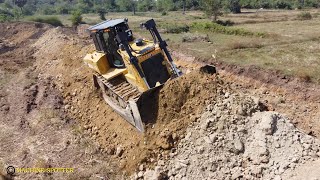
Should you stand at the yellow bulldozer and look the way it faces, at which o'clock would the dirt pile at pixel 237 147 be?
The dirt pile is roughly at 12 o'clock from the yellow bulldozer.

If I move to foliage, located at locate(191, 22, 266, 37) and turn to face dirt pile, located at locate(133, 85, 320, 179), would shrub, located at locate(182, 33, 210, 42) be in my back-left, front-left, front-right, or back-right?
front-right

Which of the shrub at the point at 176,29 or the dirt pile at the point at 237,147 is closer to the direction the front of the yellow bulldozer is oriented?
the dirt pile

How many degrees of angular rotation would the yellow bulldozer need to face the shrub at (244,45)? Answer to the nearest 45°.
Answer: approximately 90° to its left

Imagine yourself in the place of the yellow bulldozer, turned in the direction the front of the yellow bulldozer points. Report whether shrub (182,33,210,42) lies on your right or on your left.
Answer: on your left

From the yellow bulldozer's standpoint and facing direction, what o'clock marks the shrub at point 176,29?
The shrub is roughly at 8 o'clock from the yellow bulldozer.

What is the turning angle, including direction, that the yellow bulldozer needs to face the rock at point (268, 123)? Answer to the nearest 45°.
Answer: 0° — it already faces it

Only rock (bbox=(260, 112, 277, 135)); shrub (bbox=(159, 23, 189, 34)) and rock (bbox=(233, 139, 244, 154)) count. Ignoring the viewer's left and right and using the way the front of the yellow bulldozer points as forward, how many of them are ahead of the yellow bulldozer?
2

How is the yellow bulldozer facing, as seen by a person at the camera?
facing the viewer and to the right of the viewer

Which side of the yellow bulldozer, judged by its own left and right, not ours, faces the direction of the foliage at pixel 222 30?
left

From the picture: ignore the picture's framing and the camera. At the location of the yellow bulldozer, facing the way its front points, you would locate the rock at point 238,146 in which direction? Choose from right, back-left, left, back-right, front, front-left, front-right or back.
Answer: front

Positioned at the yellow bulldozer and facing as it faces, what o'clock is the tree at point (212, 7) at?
The tree is roughly at 8 o'clock from the yellow bulldozer.

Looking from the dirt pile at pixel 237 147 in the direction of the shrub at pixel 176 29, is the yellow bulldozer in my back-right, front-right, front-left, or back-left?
front-left

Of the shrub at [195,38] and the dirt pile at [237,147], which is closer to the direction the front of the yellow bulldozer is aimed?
the dirt pile

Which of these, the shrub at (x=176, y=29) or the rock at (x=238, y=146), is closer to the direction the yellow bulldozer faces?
the rock

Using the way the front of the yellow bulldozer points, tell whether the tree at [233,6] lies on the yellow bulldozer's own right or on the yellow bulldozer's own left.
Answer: on the yellow bulldozer's own left
